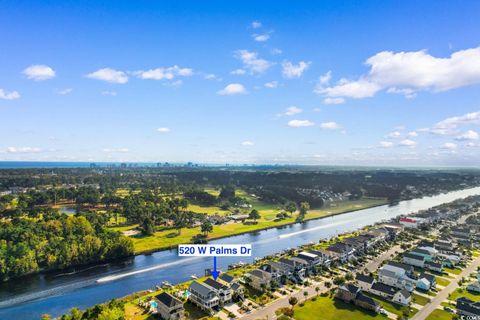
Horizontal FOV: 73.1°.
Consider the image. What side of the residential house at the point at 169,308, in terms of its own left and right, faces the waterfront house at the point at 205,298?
left

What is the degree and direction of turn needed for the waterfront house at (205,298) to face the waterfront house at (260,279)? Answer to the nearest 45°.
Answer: approximately 90° to its left

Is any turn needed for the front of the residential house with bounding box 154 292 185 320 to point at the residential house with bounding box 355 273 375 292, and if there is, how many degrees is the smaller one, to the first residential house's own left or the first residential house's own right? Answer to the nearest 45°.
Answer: approximately 45° to the first residential house's own left

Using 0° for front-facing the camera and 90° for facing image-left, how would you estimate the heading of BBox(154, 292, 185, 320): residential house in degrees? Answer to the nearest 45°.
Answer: approximately 315°

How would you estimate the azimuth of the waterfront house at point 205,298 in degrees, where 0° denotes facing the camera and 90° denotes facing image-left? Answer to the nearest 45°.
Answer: approximately 315°

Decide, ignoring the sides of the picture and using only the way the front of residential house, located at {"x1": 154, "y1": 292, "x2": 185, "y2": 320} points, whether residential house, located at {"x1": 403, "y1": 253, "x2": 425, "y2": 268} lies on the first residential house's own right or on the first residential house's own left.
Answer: on the first residential house's own left

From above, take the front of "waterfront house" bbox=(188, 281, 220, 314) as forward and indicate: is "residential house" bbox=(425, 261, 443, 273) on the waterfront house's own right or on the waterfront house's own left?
on the waterfront house's own left

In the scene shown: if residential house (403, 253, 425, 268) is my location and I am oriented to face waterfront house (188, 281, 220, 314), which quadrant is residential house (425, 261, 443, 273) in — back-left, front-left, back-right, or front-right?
back-left

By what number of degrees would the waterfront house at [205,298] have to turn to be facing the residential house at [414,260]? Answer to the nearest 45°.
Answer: approximately 45° to its left

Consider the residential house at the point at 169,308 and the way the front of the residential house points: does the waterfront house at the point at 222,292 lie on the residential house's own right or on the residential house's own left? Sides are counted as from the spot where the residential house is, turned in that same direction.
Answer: on the residential house's own left

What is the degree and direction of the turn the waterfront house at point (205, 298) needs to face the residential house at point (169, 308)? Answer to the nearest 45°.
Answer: approximately 90° to its right

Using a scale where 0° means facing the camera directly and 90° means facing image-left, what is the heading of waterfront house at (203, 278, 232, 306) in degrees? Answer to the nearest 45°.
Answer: approximately 315°
